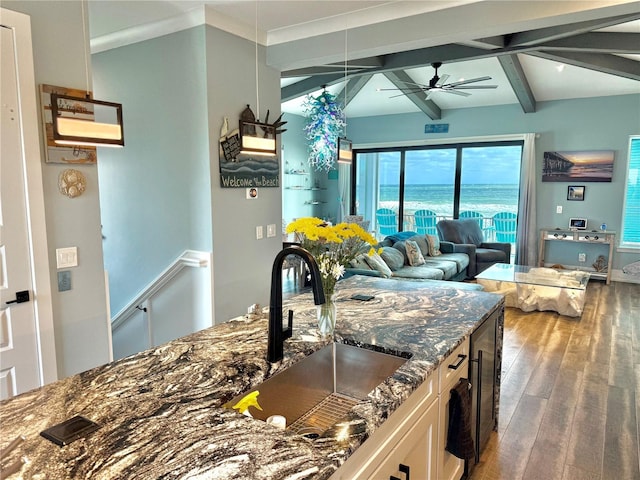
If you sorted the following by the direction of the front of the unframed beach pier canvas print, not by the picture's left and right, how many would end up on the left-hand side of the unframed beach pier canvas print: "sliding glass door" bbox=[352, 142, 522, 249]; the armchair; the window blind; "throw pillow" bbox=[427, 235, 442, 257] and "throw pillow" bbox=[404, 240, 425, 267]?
1

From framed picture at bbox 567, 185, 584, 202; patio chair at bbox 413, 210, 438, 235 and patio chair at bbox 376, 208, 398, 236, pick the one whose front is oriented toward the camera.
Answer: the framed picture

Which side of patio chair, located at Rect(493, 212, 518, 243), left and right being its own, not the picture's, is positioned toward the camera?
back

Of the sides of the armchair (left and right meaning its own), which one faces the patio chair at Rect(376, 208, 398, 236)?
back

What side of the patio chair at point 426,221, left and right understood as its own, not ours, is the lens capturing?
back

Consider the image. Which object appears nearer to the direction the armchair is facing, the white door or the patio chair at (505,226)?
the white door

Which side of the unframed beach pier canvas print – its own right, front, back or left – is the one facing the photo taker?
front

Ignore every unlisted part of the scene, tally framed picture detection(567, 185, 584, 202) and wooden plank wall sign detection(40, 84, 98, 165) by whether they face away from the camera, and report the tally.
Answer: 0

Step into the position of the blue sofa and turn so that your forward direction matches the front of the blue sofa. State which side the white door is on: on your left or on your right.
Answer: on your right

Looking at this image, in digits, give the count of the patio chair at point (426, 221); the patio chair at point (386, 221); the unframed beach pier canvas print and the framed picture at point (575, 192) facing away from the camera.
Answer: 2

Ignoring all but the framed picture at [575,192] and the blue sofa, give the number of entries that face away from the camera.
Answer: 0

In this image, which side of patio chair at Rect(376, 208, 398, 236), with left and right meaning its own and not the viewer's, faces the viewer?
back

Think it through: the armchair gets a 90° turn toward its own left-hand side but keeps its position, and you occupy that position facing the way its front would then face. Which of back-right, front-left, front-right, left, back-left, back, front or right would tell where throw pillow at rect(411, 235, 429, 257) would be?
back

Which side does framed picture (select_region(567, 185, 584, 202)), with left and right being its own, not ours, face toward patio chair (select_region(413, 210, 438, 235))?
right

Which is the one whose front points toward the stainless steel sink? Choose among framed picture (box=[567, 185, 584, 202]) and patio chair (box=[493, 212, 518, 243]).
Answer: the framed picture
